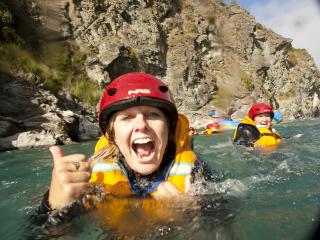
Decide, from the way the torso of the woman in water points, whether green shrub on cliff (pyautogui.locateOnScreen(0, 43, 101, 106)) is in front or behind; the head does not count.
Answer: behind

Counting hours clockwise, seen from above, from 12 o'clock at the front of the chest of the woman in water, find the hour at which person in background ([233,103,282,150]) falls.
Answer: The person in background is roughly at 7 o'clock from the woman in water.

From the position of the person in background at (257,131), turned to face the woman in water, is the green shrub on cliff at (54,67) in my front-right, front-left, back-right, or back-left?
back-right

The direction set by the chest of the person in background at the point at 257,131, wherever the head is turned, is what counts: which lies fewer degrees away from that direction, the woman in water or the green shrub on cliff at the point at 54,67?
the woman in water

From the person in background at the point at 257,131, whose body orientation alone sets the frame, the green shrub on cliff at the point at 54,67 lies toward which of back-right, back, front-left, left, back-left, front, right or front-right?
back

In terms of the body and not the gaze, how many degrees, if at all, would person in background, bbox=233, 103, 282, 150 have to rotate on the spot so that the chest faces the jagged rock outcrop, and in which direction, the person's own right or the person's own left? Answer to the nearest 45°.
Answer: approximately 180°

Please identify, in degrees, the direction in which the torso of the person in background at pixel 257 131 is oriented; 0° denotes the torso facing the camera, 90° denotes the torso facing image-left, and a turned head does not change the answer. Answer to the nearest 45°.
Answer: approximately 315°
